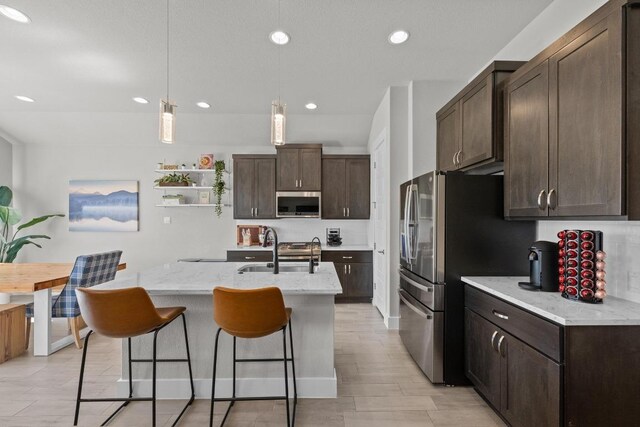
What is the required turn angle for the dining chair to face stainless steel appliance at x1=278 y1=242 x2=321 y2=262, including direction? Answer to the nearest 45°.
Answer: approximately 135° to its right

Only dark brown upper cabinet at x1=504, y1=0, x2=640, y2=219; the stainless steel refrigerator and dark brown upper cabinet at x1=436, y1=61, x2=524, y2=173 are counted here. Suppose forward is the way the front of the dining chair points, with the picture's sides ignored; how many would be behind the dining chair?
3

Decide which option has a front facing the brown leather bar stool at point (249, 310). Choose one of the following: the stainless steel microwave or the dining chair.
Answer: the stainless steel microwave

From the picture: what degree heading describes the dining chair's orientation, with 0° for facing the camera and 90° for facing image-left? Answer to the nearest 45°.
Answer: approximately 135°

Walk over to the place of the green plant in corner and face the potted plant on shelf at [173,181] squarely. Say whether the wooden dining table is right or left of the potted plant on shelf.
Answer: right

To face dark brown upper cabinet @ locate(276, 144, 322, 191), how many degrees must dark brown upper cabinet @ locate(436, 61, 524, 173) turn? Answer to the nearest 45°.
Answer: approximately 90° to its right

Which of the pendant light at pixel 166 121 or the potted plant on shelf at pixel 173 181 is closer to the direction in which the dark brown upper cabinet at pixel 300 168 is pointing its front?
the pendant light

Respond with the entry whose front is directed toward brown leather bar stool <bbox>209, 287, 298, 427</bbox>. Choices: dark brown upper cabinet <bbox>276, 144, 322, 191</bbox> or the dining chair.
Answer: the dark brown upper cabinet

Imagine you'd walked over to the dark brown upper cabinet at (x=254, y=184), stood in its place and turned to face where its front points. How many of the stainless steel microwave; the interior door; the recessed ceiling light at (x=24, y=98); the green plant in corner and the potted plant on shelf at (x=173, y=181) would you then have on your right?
3

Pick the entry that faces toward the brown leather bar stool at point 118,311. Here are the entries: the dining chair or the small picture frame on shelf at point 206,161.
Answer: the small picture frame on shelf

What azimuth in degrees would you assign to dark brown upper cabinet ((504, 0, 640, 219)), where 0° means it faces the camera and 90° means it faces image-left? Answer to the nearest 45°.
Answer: approximately 45°

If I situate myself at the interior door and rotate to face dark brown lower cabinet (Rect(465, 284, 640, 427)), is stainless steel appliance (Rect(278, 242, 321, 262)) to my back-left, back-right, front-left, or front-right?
back-right

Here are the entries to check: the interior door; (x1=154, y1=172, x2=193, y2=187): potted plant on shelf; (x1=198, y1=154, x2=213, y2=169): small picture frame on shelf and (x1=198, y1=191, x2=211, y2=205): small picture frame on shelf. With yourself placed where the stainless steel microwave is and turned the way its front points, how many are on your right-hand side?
3
